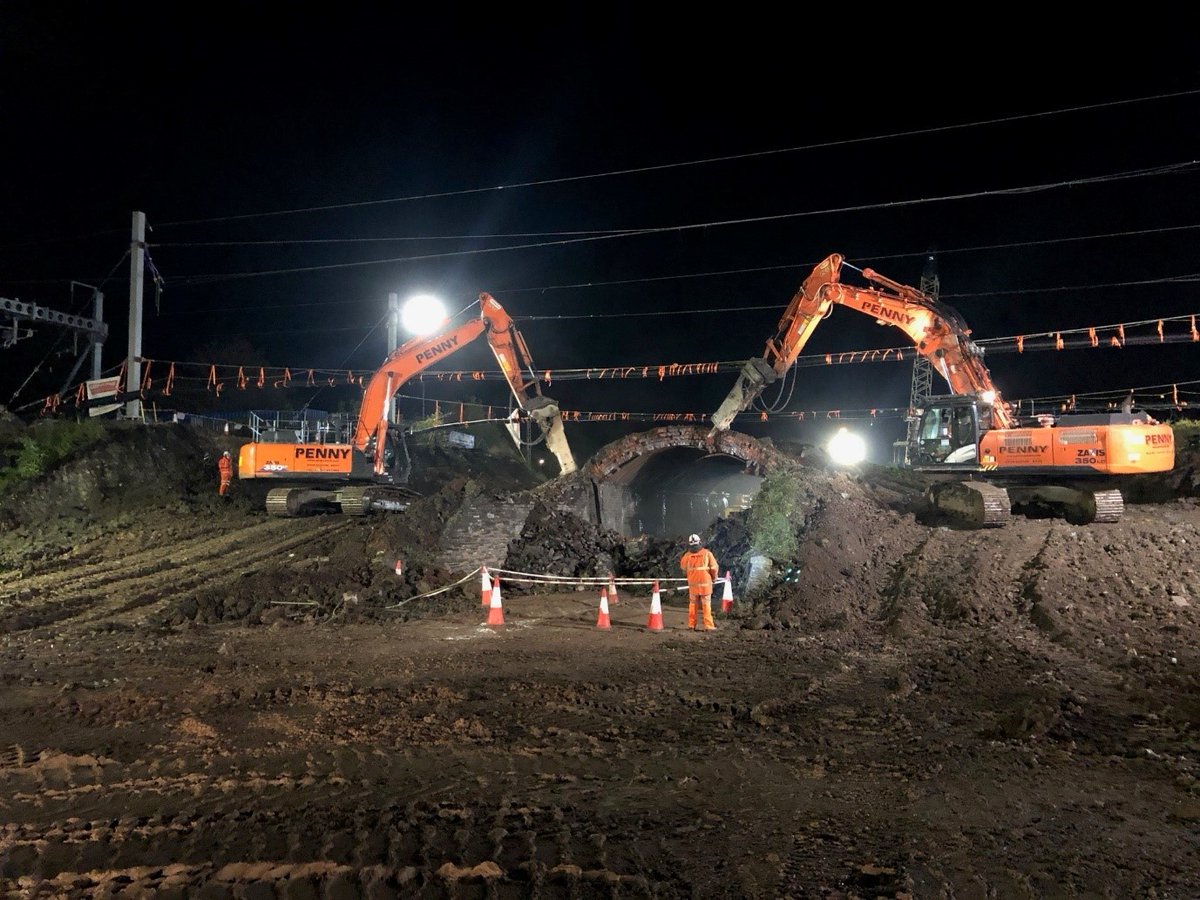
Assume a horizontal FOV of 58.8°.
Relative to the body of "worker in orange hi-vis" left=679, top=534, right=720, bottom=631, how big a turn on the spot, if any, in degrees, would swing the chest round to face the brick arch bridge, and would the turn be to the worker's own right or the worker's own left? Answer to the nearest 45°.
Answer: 0° — they already face it

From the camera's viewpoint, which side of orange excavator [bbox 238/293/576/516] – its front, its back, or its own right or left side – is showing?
right

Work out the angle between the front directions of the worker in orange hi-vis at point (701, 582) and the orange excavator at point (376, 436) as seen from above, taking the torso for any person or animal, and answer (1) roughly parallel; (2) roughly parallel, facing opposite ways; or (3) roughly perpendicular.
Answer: roughly perpendicular

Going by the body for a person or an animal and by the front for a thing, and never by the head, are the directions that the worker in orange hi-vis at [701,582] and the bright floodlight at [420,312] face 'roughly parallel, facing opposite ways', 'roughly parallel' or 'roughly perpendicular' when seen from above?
roughly parallel, facing opposite ways

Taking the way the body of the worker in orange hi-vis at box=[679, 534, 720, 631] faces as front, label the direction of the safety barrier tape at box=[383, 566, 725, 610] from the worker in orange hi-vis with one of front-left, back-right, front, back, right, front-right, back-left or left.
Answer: front-left

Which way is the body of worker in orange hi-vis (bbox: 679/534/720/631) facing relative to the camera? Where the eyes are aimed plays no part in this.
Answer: away from the camera

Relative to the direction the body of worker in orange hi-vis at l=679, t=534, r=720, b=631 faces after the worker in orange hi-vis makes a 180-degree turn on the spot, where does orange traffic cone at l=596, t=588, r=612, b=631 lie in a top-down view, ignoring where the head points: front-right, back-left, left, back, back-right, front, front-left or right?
right

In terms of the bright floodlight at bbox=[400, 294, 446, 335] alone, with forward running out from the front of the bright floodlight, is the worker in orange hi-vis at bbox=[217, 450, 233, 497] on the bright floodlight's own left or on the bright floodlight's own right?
on the bright floodlight's own right

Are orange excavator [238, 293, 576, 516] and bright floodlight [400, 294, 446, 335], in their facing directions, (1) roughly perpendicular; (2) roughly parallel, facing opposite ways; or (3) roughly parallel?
roughly perpendicular

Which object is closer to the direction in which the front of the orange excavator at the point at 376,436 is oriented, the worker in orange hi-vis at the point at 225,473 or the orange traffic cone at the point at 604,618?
the orange traffic cone

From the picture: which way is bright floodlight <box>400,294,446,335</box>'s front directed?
toward the camera

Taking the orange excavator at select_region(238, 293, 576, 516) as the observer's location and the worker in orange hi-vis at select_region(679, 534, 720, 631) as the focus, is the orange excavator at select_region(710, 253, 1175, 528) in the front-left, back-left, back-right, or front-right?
front-left

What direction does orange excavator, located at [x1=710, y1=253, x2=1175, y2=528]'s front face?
to the viewer's left

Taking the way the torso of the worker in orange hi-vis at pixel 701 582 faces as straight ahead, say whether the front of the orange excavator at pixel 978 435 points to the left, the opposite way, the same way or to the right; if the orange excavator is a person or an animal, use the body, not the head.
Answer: to the left

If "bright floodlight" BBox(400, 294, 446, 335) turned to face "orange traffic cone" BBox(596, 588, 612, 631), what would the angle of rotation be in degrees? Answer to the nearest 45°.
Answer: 0° — it already faces it

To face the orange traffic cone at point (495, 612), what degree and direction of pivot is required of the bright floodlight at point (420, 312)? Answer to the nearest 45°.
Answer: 0° — it already faces it
